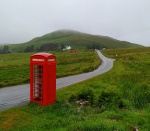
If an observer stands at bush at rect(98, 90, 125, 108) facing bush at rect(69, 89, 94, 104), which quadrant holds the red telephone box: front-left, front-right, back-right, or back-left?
front-left

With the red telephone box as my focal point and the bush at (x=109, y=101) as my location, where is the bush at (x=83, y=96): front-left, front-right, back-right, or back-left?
front-right

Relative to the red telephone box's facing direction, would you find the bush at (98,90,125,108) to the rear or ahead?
to the rear

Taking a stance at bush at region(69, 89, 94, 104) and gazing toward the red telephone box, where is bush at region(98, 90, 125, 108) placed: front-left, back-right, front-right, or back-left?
back-left

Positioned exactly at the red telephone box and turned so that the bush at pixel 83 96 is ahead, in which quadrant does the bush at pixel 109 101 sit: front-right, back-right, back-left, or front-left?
front-right
